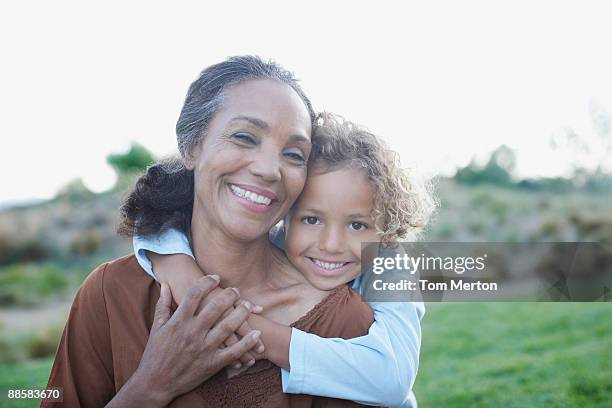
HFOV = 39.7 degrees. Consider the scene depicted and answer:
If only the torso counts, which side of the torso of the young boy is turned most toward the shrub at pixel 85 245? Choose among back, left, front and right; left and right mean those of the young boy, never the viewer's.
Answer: back

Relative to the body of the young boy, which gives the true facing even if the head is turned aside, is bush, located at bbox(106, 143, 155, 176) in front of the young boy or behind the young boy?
behind

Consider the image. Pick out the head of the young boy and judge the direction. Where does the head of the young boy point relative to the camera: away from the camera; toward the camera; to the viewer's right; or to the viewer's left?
toward the camera

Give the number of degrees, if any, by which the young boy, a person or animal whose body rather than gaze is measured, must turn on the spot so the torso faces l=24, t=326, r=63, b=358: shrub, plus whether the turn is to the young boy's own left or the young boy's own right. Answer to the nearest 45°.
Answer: approximately 135° to the young boy's own right

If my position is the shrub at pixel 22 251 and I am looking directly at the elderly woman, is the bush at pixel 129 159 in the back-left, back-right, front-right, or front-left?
back-left

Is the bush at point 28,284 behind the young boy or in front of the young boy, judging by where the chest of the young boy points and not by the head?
behind

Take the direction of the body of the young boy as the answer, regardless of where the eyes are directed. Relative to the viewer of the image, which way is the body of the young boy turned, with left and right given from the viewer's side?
facing the viewer
